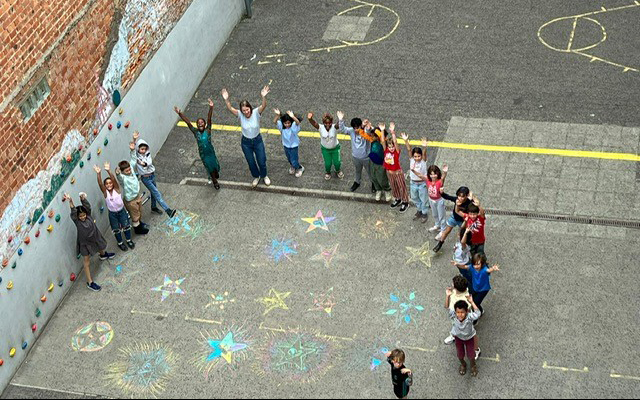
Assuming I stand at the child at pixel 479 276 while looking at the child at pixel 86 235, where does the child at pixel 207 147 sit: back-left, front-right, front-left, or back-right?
front-right

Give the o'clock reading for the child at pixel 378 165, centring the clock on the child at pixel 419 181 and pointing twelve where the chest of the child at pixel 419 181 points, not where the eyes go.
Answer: the child at pixel 378 165 is roughly at 4 o'clock from the child at pixel 419 181.

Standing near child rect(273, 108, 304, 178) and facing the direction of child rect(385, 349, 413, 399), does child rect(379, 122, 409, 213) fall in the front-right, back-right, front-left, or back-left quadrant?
front-left

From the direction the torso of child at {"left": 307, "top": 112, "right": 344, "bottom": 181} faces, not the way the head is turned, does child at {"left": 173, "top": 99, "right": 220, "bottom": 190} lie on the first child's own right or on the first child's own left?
on the first child's own right

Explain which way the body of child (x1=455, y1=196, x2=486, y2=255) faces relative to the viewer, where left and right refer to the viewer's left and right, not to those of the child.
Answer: facing the viewer and to the left of the viewer

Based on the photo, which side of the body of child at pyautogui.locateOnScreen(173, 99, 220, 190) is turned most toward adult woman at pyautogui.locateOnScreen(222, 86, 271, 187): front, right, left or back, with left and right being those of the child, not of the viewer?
left

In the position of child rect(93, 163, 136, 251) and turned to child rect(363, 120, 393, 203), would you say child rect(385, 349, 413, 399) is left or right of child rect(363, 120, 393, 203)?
right

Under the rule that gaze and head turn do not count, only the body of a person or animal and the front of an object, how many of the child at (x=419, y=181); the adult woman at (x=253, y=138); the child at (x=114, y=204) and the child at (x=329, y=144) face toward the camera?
4

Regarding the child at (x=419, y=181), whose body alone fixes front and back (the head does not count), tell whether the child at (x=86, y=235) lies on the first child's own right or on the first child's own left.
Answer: on the first child's own right

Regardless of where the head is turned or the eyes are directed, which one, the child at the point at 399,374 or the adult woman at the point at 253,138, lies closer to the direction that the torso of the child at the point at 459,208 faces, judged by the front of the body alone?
the child

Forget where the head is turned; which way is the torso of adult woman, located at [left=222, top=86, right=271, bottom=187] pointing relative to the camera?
toward the camera

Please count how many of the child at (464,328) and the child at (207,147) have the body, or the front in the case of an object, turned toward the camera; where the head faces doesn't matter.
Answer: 2

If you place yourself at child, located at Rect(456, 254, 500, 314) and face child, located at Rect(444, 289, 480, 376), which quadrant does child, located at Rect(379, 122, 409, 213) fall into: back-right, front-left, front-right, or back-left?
back-right

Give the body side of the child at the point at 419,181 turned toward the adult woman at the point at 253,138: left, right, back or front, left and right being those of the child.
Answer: right

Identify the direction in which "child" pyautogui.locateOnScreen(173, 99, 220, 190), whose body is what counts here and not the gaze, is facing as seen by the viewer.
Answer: toward the camera

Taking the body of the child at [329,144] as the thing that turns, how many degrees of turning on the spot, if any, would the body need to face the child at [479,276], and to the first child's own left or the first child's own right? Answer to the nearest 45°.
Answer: approximately 45° to the first child's own left
